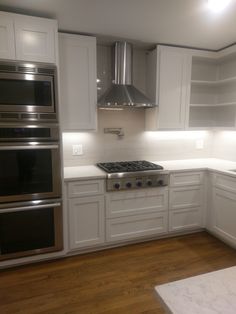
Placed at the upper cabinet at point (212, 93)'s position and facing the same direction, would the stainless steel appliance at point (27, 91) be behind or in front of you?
in front

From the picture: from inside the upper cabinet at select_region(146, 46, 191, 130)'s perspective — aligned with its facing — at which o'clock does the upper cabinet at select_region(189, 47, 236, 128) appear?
the upper cabinet at select_region(189, 47, 236, 128) is roughly at 9 o'clock from the upper cabinet at select_region(146, 46, 191, 130).

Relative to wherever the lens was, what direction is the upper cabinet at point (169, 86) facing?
facing the viewer and to the right of the viewer

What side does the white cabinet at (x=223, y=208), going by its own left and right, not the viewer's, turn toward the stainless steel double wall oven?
front

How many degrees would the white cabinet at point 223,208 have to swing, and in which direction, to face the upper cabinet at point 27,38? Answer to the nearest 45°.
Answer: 0° — it already faces it

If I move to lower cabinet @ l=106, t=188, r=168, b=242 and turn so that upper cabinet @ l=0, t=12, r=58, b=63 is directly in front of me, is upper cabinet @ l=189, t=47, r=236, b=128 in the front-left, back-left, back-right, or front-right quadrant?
back-right

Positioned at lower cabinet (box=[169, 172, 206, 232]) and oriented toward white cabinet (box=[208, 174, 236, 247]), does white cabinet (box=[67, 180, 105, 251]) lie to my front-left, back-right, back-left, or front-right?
back-right

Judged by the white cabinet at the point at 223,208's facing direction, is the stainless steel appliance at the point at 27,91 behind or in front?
in front

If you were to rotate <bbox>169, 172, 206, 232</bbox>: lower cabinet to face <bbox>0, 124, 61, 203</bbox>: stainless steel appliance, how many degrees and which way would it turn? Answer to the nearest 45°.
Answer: approximately 90° to its right

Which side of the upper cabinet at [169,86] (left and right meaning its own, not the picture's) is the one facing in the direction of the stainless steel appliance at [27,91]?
right
